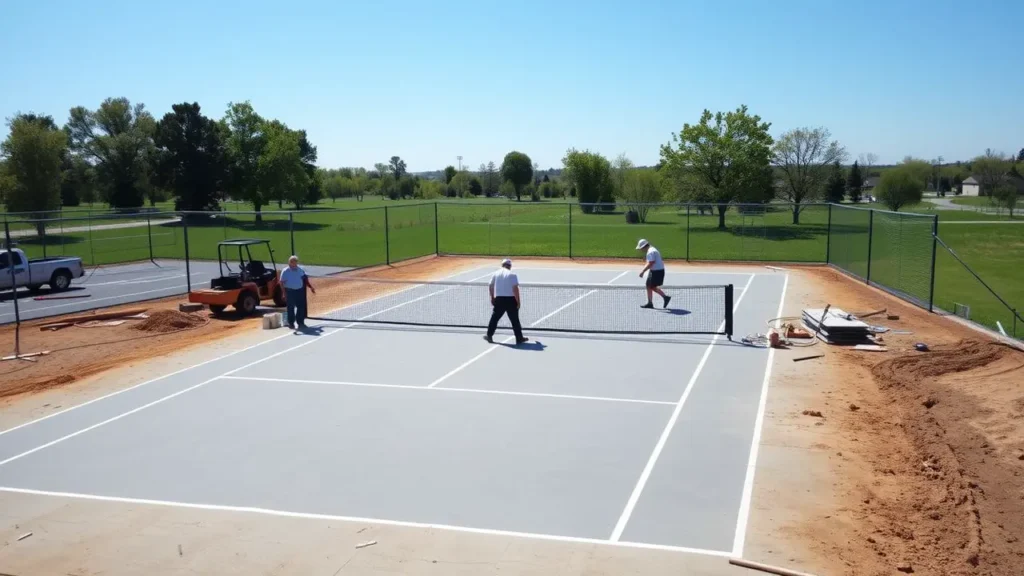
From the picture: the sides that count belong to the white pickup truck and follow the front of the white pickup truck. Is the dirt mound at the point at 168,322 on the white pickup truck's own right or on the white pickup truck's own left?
on the white pickup truck's own left

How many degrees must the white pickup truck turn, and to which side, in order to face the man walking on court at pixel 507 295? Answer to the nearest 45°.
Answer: approximately 135° to its left

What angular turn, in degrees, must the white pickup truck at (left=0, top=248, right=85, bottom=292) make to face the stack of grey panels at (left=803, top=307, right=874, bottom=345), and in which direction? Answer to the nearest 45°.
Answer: approximately 135° to its left

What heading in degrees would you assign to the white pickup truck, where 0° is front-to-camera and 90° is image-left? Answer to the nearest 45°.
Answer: approximately 90°

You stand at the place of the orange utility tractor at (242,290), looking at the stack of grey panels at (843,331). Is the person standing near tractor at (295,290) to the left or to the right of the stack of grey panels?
right

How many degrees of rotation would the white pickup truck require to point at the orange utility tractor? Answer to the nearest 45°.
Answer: approximately 135° to its left
